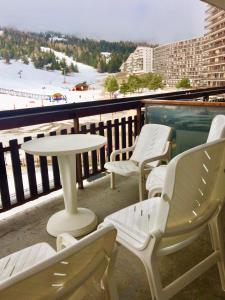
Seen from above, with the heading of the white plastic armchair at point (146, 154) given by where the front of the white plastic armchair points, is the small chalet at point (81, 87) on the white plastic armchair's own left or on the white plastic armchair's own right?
on the white plastic armchair's own right

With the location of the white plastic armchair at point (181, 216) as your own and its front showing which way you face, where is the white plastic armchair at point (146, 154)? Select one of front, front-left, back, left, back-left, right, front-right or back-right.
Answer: front-right

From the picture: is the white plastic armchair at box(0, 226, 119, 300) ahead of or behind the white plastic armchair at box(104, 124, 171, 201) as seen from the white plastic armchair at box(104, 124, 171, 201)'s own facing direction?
ahead

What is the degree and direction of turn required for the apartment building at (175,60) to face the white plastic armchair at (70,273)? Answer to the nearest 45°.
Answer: approximately 45° to its left

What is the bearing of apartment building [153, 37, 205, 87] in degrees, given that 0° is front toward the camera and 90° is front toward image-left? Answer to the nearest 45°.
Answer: approximately 45°

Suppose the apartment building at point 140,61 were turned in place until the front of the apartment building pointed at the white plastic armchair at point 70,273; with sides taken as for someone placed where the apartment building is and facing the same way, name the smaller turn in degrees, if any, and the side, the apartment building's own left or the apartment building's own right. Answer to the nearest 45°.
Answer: approximately 45° to the apartment building's own left

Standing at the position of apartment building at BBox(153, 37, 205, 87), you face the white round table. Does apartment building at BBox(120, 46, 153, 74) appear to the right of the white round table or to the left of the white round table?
right

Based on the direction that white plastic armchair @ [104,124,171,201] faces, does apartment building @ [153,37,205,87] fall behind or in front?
behind

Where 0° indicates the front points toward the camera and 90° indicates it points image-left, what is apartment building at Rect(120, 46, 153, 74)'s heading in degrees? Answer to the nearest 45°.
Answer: approximately 45°

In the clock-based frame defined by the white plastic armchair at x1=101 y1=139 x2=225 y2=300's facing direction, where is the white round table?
The white round table is roughly at 12 o'clock from the white plastic armchair.

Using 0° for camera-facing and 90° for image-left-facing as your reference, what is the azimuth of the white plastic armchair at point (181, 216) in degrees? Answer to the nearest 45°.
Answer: approximately 135°

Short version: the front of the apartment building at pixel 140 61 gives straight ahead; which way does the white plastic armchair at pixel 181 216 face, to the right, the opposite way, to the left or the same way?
to the right

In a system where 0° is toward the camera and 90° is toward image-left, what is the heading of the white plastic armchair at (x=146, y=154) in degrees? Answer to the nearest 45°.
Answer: approximately 45°

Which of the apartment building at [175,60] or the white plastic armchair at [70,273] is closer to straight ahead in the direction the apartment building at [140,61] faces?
the white plastic armchair
